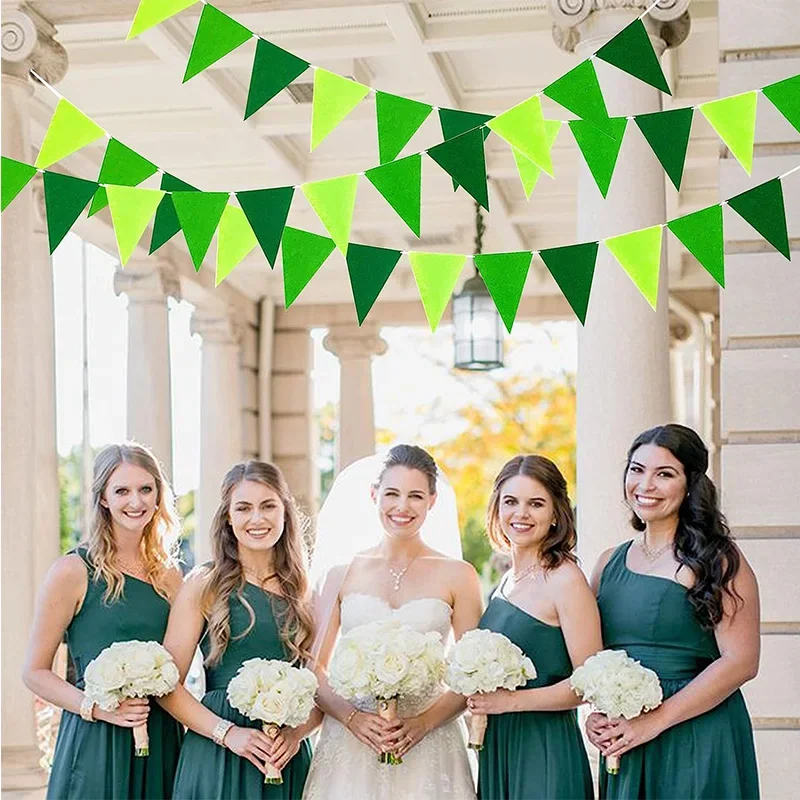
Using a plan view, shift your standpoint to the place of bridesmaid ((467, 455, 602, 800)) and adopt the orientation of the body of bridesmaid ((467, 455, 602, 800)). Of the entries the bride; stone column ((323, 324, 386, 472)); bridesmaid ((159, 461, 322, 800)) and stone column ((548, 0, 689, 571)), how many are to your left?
0

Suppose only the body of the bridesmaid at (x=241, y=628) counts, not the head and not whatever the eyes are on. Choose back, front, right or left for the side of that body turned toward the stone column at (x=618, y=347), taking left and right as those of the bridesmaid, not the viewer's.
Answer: left

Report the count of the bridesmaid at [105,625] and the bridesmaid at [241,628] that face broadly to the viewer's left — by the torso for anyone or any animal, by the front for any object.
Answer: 0

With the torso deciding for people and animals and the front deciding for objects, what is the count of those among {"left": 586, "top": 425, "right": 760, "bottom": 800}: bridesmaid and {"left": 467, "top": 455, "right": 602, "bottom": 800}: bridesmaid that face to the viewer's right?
0

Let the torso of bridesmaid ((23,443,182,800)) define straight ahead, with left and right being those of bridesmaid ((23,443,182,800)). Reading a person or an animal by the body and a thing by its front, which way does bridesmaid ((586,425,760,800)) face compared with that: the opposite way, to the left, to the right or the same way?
to the right

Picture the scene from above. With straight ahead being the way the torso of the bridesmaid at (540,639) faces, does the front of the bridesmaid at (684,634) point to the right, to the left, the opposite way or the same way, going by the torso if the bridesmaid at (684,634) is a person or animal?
the same way

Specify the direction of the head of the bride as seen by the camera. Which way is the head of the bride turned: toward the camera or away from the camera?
toward the camera

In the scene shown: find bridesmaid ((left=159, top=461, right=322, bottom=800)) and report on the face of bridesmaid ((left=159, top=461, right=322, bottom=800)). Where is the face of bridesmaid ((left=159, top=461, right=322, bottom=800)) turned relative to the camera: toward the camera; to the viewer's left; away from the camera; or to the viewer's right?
toward the camera

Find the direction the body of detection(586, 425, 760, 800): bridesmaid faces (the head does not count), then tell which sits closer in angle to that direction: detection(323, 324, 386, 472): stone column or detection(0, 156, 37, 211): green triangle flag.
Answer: the green triangle flag

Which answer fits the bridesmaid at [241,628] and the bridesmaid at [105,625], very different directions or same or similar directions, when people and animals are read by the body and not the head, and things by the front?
same or similar directions

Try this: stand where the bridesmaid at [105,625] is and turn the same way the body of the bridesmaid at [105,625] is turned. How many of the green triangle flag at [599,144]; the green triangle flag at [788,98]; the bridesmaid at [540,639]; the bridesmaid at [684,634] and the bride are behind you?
0

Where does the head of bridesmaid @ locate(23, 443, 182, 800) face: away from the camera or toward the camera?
toward the camera

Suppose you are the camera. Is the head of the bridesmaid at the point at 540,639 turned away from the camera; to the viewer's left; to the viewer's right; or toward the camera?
toward the camera

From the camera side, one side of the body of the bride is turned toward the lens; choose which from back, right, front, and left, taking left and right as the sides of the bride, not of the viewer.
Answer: front

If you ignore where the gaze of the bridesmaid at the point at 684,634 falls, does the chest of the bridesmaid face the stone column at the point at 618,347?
no

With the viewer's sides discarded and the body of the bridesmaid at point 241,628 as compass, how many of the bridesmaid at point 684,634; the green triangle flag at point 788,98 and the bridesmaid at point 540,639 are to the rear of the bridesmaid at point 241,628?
0
